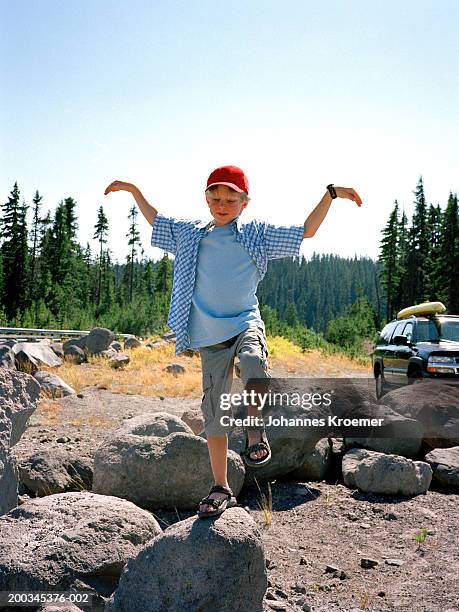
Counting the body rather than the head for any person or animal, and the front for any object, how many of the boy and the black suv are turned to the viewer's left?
0

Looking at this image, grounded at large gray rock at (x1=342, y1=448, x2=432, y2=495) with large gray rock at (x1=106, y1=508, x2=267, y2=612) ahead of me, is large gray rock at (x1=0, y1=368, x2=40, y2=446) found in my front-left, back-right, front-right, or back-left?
front-right

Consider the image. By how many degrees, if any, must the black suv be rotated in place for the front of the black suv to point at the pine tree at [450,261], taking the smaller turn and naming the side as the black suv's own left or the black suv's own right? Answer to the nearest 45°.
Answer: approximately 135° to the black suv's own left

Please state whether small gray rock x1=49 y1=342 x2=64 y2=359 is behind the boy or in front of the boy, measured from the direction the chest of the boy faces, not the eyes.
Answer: behind

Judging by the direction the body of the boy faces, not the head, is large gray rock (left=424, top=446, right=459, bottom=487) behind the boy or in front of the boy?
behind

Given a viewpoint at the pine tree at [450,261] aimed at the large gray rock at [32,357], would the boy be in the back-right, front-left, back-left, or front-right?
front-left

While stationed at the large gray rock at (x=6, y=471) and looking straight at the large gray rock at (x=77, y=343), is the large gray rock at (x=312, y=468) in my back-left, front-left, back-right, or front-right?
front-right

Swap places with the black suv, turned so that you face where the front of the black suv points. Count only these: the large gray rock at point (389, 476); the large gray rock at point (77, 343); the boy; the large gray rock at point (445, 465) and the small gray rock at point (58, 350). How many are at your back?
2

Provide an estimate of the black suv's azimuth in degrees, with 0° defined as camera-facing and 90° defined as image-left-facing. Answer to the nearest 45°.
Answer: approximately 315°

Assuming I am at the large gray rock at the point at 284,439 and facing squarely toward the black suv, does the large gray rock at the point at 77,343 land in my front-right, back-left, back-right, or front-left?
front-left

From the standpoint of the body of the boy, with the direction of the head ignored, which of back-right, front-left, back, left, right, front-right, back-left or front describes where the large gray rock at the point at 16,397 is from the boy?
back-right

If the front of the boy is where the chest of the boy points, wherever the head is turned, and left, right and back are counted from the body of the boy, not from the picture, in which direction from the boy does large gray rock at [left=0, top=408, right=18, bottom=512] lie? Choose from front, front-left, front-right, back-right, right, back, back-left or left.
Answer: back-right

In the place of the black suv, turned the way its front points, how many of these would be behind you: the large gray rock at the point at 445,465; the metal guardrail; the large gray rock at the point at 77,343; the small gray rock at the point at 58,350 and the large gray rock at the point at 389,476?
3

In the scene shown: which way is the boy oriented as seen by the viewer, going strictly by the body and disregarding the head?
toward the camera
